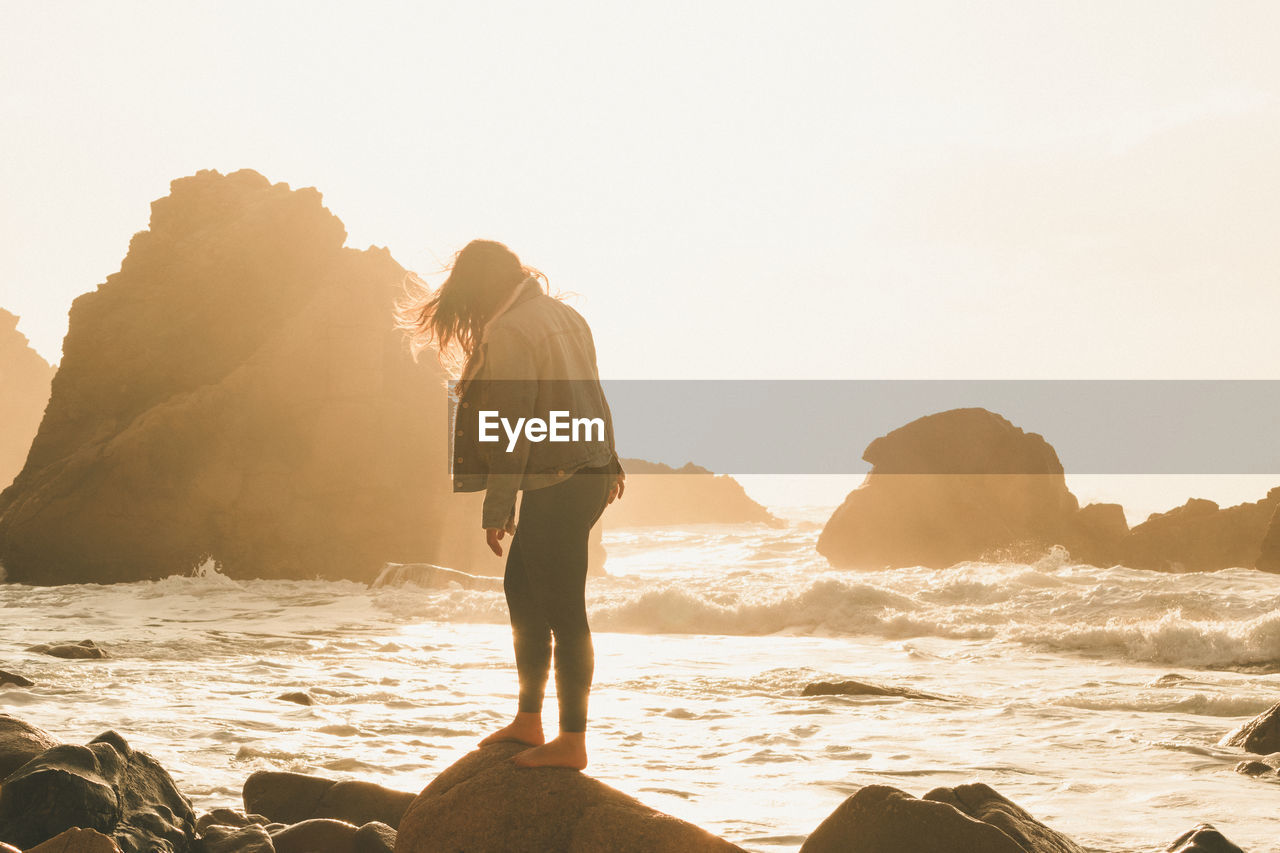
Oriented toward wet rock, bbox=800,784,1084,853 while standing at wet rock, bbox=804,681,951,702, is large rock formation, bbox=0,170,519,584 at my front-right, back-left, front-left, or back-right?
back-right

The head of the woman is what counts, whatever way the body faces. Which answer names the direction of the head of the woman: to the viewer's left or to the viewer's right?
to the viewer's left

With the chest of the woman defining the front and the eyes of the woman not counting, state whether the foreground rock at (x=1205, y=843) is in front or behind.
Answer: behind
